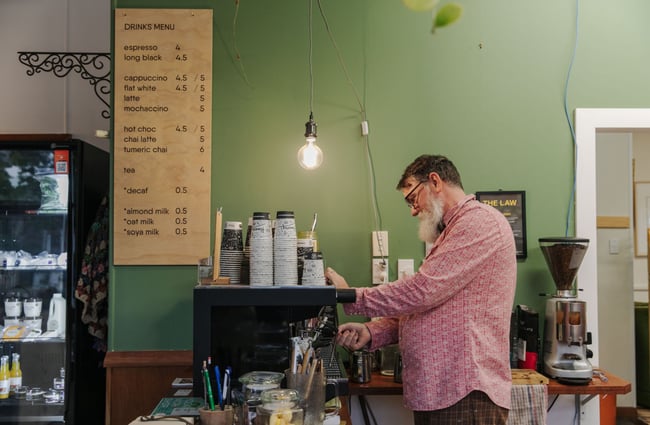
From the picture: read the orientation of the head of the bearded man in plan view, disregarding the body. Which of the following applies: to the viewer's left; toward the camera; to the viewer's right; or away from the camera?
to the viewer's left

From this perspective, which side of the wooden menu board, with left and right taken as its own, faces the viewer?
front

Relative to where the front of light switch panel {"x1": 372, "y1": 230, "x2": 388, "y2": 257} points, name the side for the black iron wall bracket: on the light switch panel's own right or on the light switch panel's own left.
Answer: on the light switch panel's own right

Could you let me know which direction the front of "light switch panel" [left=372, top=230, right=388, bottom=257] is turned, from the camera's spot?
facing the viewer

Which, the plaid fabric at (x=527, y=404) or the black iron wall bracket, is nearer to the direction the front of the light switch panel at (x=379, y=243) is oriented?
the plaid fabric

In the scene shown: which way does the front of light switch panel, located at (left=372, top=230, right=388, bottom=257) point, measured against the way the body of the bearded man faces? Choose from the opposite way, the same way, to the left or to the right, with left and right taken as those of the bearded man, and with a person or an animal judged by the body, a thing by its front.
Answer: to the left

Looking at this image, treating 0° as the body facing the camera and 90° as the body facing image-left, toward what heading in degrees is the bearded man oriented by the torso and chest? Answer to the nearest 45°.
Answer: approximately 90°

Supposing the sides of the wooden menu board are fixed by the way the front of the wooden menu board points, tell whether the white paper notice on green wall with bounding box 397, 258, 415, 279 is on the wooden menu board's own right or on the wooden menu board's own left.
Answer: on the wooden menu board's own left

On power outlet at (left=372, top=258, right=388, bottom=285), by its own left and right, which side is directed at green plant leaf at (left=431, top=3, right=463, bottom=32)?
front
